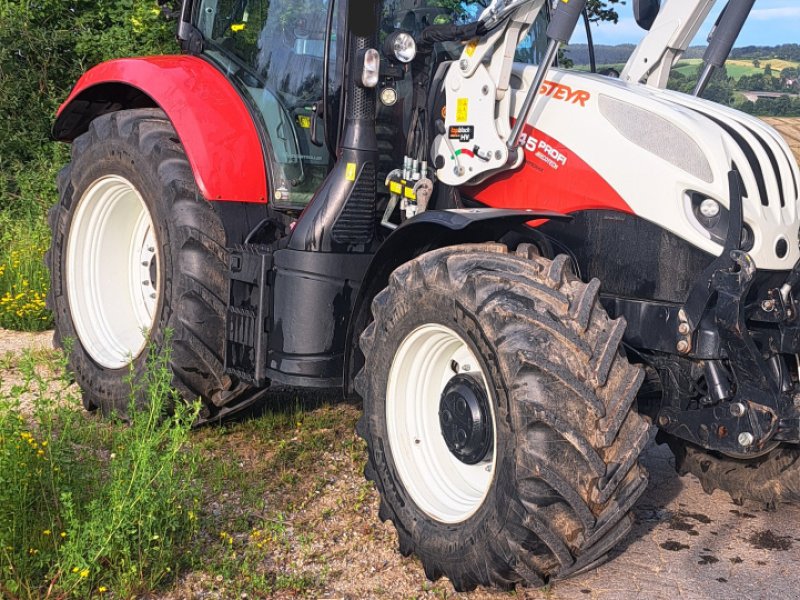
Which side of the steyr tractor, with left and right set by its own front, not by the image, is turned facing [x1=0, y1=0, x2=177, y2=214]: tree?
back
